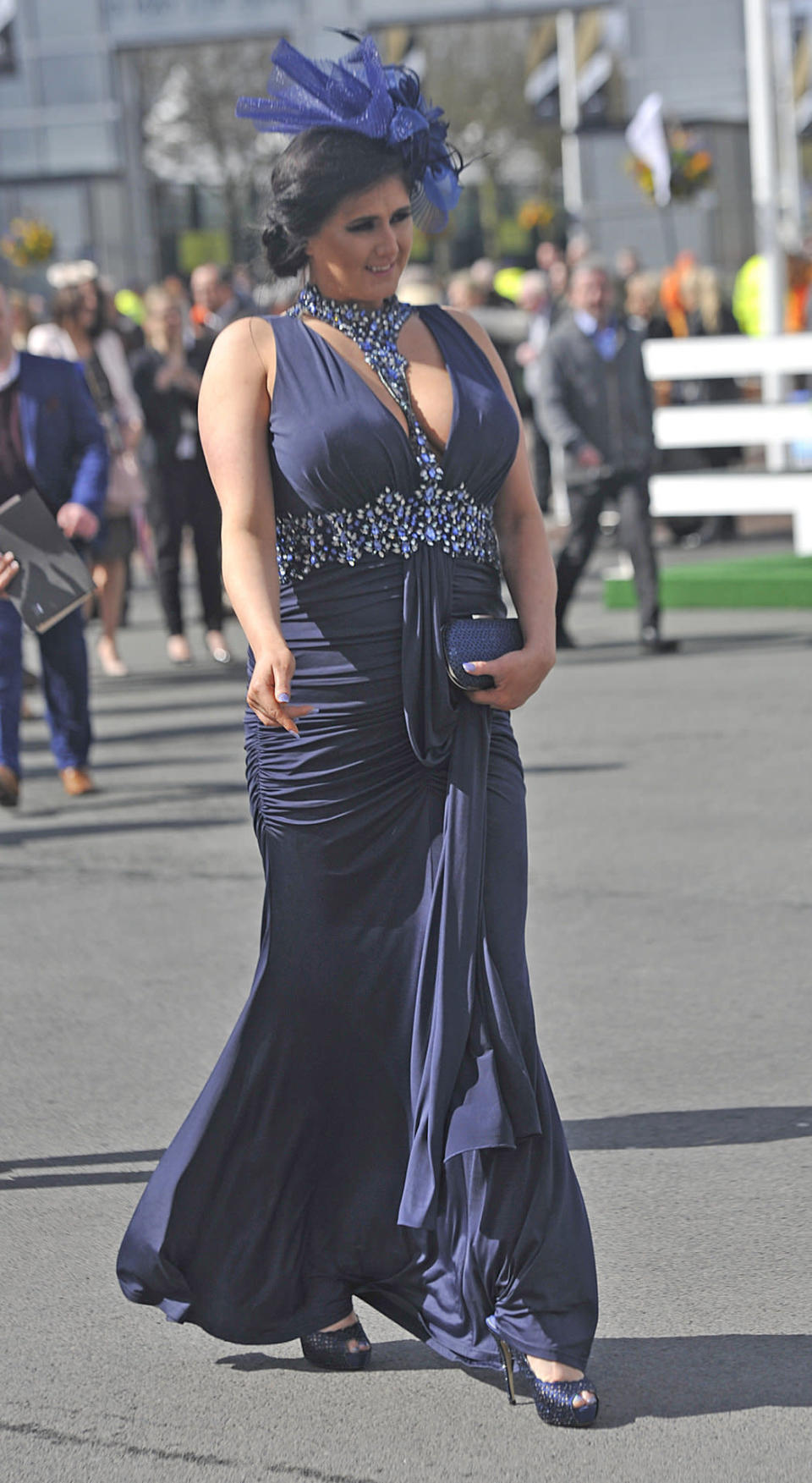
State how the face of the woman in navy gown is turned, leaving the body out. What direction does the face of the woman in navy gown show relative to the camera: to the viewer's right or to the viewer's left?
to the viewer's right

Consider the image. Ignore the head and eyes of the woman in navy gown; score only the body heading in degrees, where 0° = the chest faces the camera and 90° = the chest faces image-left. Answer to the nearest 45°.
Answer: approximately 315°

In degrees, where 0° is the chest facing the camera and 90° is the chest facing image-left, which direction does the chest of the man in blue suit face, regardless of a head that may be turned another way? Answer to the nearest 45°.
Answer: approximately 0°

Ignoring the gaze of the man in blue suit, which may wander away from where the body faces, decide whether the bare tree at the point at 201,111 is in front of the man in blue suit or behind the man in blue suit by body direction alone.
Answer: behind

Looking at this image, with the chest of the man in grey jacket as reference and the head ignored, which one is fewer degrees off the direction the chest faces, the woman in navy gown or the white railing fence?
the woman in navy gown

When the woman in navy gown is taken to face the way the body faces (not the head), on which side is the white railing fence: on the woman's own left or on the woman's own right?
on the woman's own left
